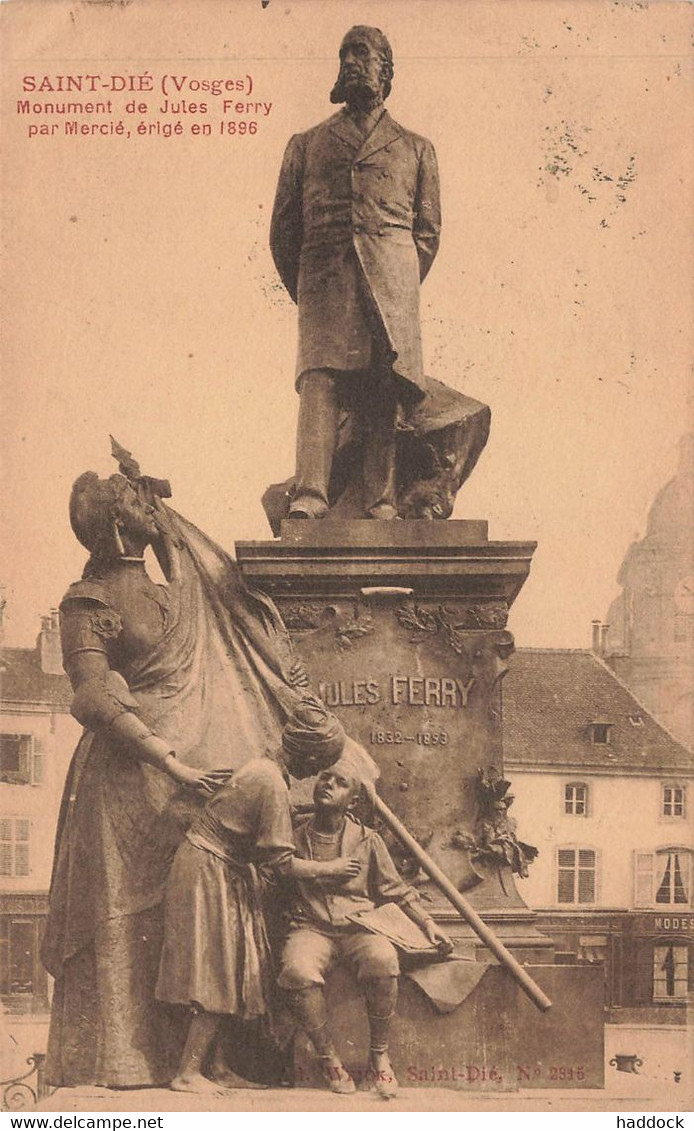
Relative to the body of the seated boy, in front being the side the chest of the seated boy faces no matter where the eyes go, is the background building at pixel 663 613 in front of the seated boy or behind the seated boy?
behind

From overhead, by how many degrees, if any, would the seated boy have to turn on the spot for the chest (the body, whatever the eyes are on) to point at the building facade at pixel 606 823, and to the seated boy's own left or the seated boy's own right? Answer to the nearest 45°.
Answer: approximately 135° to the seated boy's own left
